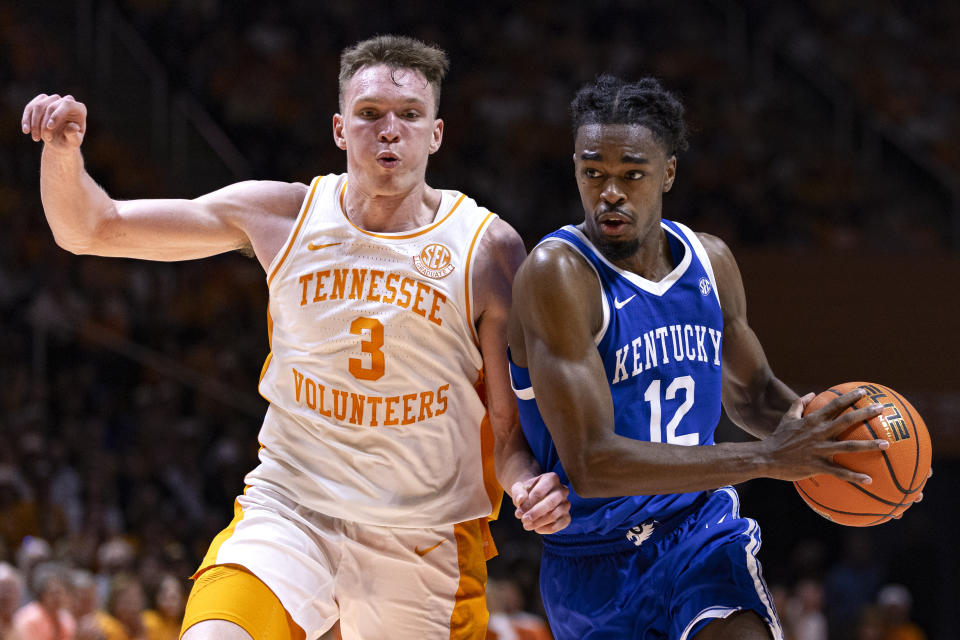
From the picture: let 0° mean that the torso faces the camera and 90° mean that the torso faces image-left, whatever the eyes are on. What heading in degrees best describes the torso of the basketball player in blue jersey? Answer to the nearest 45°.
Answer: approximately 315°

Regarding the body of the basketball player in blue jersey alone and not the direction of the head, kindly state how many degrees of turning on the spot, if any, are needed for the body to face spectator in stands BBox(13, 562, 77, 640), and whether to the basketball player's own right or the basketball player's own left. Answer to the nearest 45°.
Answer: approximately 180°

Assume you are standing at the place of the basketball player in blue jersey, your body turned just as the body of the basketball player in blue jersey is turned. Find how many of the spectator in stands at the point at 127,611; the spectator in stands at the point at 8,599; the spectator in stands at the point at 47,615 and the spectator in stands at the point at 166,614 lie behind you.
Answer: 4

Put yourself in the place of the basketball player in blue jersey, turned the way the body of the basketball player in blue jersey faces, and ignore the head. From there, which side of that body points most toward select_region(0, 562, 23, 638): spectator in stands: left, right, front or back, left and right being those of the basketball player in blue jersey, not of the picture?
back

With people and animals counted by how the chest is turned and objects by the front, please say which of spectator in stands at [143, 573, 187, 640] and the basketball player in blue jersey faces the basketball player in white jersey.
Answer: the spectator in stands

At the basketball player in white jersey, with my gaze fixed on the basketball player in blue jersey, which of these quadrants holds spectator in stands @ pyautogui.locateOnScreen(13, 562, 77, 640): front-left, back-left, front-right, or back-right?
back-left

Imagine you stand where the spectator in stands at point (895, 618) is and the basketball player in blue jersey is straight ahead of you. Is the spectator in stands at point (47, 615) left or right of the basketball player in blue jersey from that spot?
right

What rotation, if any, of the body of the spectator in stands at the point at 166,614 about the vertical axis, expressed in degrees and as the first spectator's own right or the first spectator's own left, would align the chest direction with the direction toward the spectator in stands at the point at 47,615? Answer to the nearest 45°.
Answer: approximately 45° to the first spectator's own right

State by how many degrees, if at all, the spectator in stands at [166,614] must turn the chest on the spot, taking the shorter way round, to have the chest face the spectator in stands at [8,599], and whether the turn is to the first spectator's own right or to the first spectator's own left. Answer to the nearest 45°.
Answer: approximately 45° to the first spectator's own right

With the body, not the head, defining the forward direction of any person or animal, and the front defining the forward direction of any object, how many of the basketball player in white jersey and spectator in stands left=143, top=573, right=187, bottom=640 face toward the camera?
2

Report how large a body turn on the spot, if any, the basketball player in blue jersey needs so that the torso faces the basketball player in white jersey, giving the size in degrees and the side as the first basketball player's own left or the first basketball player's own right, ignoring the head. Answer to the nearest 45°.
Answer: approximately 135° to the first basketball player's own right

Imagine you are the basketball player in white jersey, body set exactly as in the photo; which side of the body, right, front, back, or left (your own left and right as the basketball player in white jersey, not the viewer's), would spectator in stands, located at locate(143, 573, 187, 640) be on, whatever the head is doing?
back
